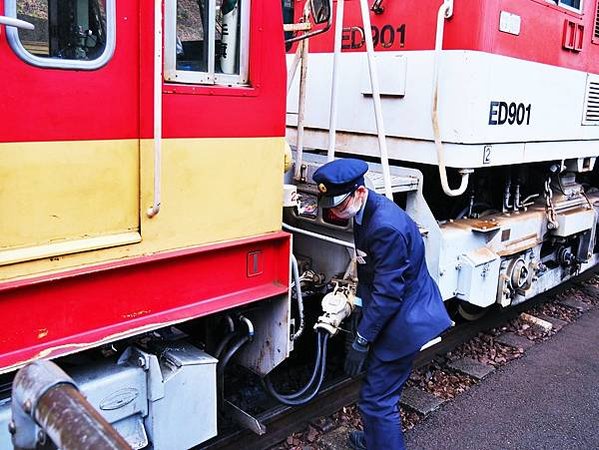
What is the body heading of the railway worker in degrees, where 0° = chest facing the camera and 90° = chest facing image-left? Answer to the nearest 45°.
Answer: approximately 90°

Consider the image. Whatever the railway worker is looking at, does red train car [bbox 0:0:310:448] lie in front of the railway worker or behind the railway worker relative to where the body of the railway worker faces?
in front
